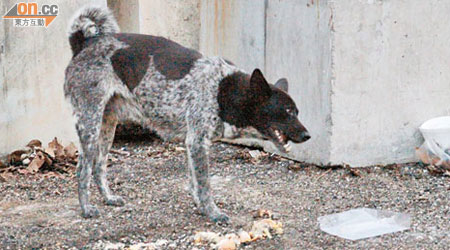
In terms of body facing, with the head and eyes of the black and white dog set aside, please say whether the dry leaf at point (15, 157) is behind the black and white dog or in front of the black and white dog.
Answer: behind

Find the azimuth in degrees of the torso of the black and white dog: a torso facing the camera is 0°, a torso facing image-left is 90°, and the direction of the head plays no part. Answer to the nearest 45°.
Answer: approximately 270°
